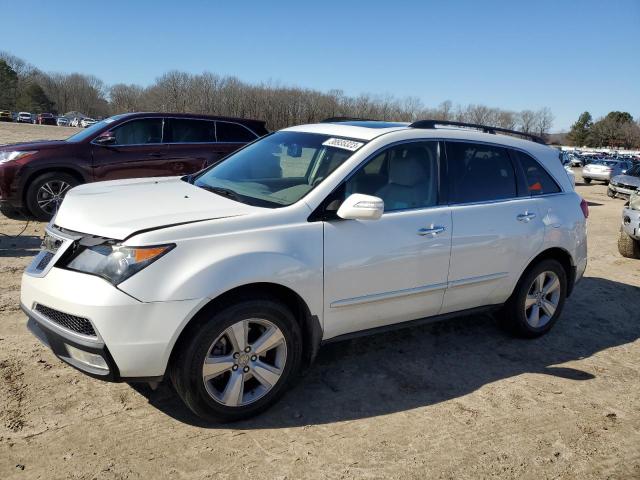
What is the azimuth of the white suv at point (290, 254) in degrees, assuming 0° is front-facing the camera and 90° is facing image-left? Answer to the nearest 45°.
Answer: approximately 45°

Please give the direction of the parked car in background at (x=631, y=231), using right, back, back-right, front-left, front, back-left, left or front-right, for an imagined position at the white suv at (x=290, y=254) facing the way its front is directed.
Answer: back

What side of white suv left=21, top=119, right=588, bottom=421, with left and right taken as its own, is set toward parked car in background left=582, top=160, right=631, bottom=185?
back

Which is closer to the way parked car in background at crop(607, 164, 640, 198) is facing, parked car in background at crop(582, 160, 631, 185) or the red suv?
the red suv

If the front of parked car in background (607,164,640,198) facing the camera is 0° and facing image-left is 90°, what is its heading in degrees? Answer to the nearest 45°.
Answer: approximately 45°

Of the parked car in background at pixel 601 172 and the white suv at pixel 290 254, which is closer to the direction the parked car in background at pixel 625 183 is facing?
the white suv

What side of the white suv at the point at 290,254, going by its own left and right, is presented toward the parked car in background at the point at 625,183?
back

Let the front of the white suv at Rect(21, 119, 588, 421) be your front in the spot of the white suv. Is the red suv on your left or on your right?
on your right

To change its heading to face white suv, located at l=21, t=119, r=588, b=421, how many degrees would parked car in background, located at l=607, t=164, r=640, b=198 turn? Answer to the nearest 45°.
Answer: approximately 45° to its left
